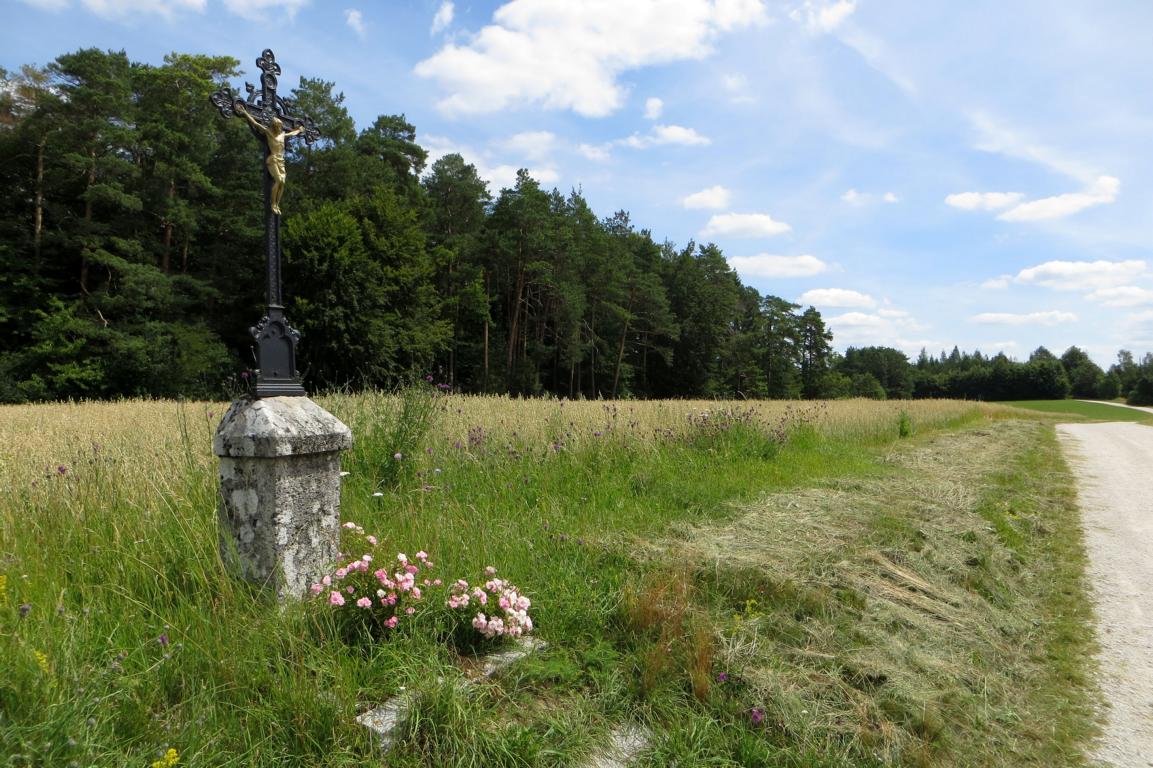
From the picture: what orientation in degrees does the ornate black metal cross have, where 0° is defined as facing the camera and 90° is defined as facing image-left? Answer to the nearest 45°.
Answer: approximately 315°

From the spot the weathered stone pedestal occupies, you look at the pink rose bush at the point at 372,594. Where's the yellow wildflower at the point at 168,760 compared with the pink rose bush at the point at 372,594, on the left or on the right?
right

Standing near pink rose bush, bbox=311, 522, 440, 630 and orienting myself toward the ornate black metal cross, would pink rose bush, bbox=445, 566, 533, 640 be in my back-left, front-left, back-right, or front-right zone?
back-right

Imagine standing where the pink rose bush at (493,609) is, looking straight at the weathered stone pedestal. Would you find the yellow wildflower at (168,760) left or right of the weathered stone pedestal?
left
